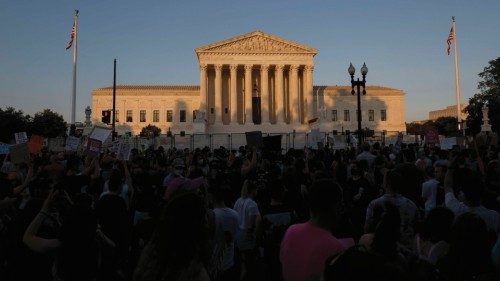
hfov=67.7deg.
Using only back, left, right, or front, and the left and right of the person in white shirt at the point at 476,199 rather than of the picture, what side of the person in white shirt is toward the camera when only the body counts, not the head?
back

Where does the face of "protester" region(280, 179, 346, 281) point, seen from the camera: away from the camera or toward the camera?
away from the camera

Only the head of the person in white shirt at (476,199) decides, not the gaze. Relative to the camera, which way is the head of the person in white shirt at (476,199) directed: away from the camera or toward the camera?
away from the camera

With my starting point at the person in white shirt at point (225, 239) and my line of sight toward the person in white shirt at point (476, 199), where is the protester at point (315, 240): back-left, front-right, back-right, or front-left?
front-right

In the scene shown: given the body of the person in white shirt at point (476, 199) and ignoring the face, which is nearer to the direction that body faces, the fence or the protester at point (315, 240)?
the fence

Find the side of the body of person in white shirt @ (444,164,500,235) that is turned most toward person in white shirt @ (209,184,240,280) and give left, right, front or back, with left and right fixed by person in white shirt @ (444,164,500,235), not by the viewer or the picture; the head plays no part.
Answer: left

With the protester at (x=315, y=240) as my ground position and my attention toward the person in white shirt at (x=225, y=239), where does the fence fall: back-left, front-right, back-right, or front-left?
front-right

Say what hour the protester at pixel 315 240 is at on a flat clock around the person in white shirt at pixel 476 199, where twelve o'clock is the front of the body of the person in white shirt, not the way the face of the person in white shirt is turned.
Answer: The protester is roughly at 7 o'clock from the person in white shirt.

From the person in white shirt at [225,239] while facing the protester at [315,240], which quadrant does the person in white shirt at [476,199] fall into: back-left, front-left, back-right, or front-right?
front-left

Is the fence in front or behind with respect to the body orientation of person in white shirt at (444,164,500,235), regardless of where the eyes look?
in front

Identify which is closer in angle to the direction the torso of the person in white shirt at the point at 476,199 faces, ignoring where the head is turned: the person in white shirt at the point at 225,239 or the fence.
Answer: the fence
